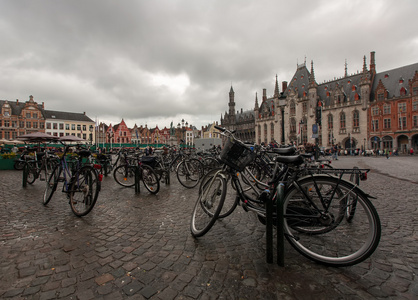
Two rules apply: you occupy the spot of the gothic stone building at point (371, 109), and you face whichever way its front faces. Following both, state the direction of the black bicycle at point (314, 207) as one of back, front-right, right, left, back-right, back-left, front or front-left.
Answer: front-left

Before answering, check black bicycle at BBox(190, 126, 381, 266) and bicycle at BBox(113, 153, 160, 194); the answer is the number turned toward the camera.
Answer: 0

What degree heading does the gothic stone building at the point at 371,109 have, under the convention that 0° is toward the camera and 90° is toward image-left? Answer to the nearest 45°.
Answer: approximately 45°

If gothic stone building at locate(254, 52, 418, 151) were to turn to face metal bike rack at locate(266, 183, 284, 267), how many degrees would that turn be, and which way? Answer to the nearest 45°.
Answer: approximately 45° to its left

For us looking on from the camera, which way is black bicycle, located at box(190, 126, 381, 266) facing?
facing away from the viewer and to the left of the viewer

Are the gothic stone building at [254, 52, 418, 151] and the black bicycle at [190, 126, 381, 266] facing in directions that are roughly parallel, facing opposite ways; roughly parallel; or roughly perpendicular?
roughly perpendicular

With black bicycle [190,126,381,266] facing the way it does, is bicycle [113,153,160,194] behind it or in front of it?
in front

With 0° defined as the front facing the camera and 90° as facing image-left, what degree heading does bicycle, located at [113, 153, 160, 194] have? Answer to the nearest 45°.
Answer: approximately 135°

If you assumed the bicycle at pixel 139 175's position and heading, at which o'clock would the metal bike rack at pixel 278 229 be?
The metal bike rack is roughly at 7 o'clock from the bicycle.

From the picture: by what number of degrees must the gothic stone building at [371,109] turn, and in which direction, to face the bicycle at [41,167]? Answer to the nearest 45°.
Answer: approximately 45° to its left

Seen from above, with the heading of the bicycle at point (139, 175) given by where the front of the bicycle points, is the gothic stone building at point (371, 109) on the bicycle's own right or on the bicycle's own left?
on the bicycle's own right

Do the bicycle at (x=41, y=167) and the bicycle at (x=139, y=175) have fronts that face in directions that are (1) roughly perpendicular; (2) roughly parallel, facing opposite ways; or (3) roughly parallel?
roughly perpendicular

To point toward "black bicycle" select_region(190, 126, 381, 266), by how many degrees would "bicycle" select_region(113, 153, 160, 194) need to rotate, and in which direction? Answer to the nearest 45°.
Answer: approximately 135° to its left

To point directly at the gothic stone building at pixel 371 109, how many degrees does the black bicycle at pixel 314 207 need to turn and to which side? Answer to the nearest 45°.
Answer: approximately 45° to its right
